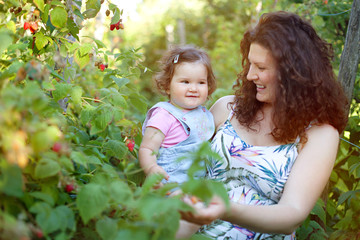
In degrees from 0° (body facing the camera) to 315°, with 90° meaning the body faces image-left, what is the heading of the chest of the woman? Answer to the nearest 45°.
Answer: approximately 45°

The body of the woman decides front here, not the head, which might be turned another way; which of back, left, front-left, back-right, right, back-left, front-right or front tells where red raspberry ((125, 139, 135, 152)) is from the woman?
front-right

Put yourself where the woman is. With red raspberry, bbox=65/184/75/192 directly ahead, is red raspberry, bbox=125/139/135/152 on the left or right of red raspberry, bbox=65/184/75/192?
right

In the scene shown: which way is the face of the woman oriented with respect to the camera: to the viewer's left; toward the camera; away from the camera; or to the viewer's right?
to the viewer's left

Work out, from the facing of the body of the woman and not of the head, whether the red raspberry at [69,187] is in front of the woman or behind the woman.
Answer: in front
